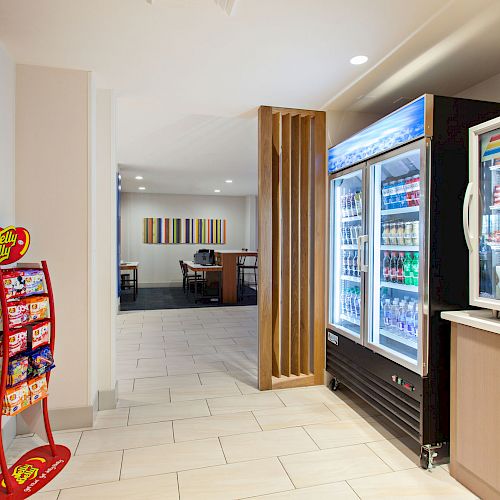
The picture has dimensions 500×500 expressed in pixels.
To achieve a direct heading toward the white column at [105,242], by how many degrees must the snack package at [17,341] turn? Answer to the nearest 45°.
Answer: approximately 90° to its left

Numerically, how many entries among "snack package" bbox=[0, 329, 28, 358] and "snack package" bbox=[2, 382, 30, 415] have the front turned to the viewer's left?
0

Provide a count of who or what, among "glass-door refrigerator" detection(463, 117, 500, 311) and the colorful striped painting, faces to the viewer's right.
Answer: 0

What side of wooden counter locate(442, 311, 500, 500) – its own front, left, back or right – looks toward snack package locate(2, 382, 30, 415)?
front

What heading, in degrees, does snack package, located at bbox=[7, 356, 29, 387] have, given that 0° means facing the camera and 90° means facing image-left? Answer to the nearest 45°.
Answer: approximately 315°

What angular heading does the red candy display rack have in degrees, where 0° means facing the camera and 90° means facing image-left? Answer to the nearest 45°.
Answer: approximately 315°
